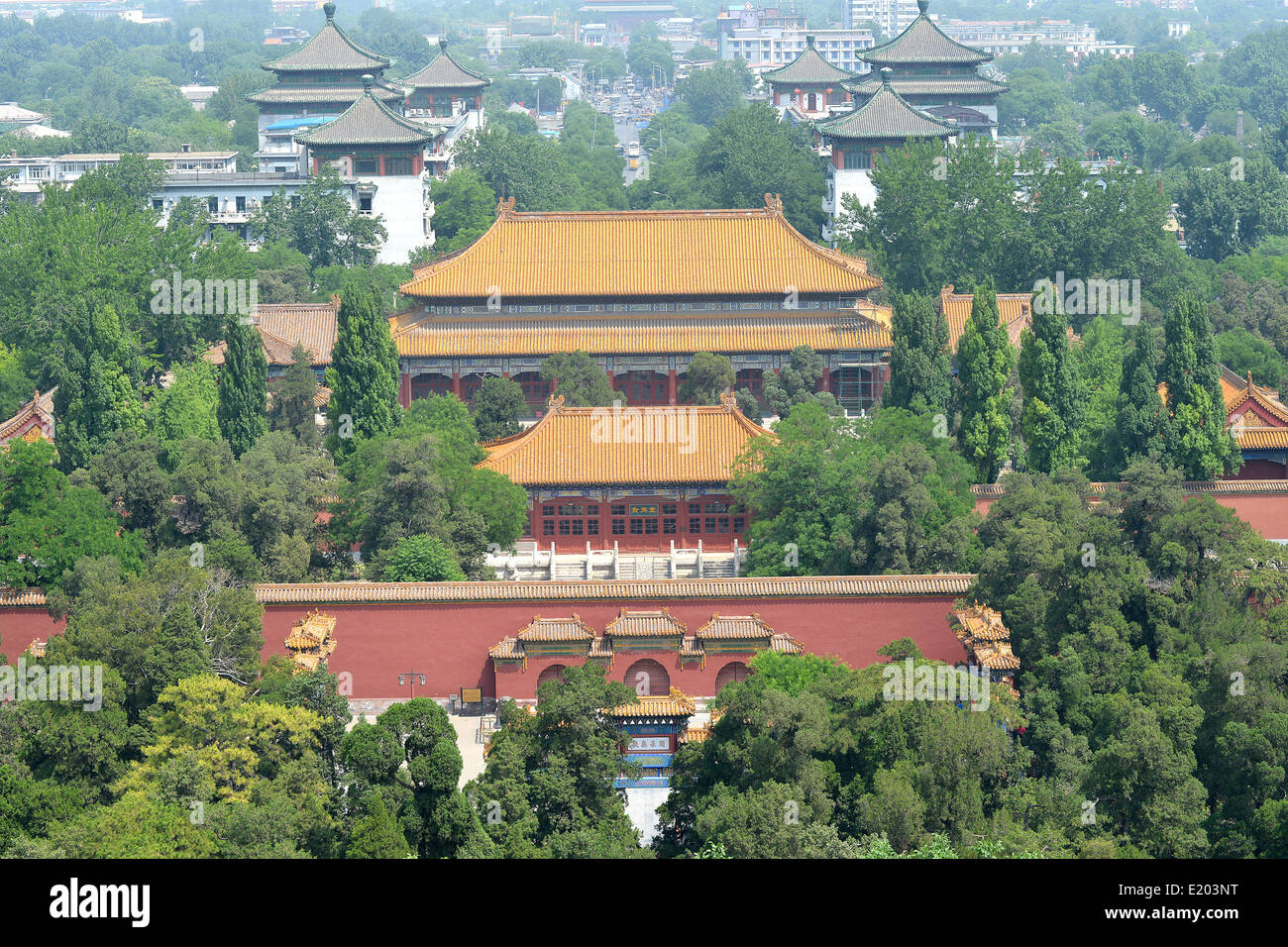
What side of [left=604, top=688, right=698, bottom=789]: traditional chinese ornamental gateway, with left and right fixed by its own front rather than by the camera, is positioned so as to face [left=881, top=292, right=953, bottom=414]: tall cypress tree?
back

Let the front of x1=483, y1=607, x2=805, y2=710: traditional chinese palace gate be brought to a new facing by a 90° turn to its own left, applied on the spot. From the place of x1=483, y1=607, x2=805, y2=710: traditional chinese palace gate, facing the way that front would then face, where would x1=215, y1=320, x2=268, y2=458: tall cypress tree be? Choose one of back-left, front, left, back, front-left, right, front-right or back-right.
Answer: back-left

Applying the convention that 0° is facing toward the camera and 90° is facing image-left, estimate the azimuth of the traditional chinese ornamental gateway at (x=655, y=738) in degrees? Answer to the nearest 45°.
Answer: approximately 0°

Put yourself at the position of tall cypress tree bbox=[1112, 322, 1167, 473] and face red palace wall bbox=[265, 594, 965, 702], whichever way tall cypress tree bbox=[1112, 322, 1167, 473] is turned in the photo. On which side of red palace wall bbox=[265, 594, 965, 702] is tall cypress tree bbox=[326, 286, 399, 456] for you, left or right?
right

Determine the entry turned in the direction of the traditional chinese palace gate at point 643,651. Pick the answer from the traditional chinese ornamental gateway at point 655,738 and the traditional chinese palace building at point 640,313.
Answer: the traditional chinese palace building at point 640,313

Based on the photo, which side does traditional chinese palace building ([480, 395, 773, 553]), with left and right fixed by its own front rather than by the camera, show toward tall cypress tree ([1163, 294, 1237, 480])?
left

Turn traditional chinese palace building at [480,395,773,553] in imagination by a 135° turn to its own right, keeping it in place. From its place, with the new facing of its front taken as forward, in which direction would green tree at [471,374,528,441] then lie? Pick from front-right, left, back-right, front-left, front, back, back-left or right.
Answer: front

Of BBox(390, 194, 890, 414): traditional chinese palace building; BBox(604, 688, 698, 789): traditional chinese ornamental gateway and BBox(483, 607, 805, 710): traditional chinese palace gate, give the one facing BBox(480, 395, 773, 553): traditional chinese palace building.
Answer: BBox(390, 194, 890, 414): traditional chinese palace building

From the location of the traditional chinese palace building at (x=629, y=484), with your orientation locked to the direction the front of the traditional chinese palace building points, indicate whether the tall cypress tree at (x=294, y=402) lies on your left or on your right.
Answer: on your right

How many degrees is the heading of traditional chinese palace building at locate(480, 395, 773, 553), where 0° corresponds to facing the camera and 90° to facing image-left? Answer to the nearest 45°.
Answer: approximately 0°

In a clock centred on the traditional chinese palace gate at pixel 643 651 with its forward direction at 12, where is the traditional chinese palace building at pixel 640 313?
the traditional chinese palace building at pixel 640 313 is roughly at 6 o'clock from the traditional chinese palace gate at pixel 643 651.
